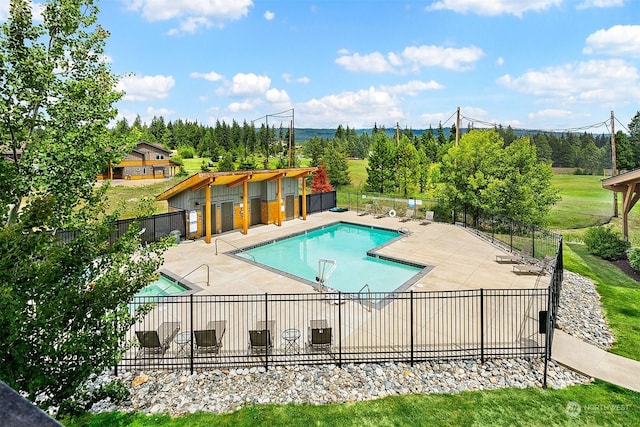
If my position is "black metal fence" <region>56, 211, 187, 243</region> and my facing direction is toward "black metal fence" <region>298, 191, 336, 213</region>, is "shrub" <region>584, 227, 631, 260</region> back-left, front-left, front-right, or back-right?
front-right

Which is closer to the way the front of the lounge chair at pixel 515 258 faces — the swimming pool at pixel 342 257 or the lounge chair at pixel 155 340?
the swimming pool

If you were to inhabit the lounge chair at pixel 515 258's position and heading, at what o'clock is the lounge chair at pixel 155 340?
the lounge chair at pixel 155 340 is roughly at 10 o'clock from the lounge chair at pixel 515 258.

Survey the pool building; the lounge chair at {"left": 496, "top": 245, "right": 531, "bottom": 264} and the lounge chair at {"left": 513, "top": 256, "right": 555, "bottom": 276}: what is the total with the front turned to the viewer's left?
2

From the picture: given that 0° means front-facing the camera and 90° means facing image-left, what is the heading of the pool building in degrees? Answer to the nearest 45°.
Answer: approximately 315°

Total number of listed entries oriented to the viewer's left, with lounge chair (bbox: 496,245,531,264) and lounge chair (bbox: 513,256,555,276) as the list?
2

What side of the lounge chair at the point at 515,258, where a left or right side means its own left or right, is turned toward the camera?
left

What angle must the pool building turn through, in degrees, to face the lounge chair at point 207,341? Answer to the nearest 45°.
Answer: approximately 45° to its right

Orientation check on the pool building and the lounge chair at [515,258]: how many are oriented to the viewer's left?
1

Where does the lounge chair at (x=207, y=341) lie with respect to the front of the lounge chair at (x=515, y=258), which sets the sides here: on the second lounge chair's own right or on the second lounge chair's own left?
on the second lounge chair's own left

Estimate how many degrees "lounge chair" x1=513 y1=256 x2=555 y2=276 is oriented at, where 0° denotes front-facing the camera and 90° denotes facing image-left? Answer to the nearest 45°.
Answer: approximately 90°

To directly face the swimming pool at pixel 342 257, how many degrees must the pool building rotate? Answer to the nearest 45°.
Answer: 0° — it already faces it

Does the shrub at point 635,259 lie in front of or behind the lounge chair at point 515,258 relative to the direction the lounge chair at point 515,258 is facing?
behind
